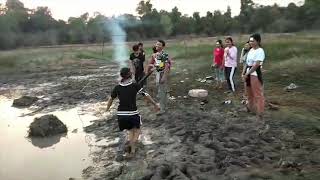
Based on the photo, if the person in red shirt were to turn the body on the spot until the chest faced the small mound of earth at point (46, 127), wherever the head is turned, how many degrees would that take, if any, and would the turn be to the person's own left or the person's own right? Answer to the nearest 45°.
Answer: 0° — they already face it

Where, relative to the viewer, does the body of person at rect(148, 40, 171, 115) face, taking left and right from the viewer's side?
facing the viewer and to the left of the viewer

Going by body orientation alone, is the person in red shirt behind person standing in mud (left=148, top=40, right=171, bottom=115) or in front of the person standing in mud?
behind

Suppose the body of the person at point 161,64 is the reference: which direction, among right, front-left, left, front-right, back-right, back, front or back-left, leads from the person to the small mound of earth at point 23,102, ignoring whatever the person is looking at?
right

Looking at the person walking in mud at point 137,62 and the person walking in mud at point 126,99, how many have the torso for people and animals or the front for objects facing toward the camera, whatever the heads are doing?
1

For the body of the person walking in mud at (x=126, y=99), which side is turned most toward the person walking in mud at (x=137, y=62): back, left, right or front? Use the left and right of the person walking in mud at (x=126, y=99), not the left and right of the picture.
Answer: front

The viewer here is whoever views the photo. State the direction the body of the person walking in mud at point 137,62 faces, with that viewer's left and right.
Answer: facing the viewer

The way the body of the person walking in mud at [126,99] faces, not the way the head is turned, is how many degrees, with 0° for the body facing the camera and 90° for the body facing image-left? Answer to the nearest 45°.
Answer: approximately 180°

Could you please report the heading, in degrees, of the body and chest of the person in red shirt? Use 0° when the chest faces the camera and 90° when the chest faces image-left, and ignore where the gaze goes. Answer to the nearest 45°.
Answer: approximately 45°

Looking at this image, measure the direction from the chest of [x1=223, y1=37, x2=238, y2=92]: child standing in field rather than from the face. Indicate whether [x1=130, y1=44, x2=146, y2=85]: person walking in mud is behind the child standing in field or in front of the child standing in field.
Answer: in front

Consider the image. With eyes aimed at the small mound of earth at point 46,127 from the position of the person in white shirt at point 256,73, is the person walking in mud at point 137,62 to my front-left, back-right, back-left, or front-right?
front-right

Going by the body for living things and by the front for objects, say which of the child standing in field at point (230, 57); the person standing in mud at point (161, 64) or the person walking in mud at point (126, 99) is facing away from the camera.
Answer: the person walking in mud at point (126, 99)

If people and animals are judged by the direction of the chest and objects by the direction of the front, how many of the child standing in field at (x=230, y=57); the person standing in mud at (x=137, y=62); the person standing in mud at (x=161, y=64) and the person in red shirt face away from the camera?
0
